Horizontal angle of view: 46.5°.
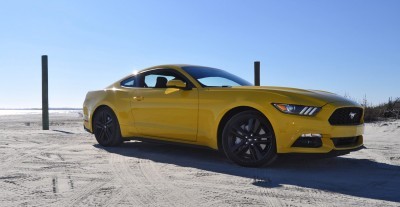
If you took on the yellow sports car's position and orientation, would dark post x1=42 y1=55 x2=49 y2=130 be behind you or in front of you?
behind

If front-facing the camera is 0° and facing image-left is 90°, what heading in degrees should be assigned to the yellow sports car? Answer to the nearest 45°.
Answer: approximately 315°

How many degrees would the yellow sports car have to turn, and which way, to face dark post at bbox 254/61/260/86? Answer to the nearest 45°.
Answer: approximately 135° to its left
